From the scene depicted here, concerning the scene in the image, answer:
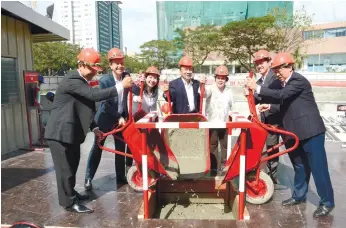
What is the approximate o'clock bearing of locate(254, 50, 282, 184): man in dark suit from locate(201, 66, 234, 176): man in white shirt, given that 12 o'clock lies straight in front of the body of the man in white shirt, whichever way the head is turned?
The man in dark suit is roughly at 10 o'clock from the man in white shirt.

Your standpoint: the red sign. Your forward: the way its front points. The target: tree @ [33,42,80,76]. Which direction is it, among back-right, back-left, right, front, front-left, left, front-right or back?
back

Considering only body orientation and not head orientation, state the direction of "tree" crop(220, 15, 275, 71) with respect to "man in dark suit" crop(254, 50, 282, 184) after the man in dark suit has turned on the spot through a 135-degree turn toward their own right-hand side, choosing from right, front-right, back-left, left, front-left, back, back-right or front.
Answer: front

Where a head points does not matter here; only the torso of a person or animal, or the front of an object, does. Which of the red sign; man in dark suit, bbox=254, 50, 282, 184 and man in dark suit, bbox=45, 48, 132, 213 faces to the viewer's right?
man in dark suit, bbox=45, 48, 132, 213

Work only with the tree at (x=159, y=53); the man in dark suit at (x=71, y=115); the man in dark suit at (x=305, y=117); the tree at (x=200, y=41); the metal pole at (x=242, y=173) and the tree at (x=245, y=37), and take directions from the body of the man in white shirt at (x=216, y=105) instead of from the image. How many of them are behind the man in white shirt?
3

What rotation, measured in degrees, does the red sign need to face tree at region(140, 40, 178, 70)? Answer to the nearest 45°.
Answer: approximately 135° to its left

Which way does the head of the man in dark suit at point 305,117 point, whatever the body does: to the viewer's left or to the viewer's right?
to the viewer's left

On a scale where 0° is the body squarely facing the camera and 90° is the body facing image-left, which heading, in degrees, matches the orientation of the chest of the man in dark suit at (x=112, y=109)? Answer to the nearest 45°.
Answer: approximately 315°

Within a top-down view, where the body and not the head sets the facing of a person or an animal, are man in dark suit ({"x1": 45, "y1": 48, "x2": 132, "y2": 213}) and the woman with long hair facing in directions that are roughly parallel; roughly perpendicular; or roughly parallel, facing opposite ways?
roughly perpendicular

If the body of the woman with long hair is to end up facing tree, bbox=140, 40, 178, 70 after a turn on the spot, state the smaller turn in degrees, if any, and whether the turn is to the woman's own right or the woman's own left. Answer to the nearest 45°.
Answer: approximately 180°

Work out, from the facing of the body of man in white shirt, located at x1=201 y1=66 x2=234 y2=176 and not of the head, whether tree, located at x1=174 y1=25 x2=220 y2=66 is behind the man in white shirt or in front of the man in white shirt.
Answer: behind

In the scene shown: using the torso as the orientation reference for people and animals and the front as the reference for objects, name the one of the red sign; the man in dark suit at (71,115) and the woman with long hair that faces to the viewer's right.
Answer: the man in dark suit
